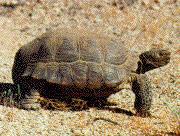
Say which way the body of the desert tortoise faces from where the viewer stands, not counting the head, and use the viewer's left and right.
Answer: facing to the right of the viewer
